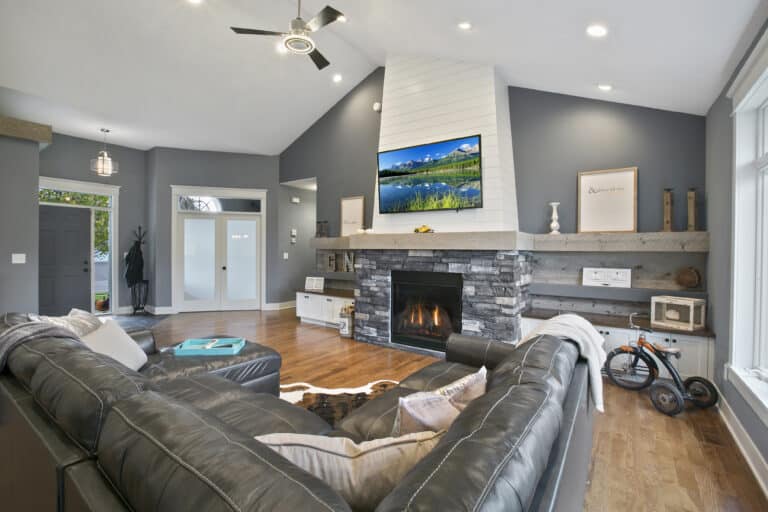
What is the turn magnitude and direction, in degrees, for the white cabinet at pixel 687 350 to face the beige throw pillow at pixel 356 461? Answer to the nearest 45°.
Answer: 0° — it already faces it

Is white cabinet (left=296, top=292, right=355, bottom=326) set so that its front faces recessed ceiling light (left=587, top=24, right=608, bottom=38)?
no

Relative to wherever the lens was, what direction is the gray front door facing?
facing the viewer

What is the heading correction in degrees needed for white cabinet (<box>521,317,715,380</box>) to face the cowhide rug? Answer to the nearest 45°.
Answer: approximately 45° to its right

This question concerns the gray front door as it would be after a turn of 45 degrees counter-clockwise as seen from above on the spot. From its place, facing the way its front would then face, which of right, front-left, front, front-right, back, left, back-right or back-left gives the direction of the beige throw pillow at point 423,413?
front-right

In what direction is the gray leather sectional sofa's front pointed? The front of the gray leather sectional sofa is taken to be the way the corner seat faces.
away from the camera

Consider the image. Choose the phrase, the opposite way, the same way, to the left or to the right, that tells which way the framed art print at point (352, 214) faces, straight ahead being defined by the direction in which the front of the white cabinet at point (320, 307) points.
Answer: the same way

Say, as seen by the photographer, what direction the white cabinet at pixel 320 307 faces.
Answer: facing the viewer and to the left of the viewer

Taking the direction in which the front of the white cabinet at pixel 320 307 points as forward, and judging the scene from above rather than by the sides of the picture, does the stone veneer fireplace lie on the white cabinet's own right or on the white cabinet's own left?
on the white cabinet's own left

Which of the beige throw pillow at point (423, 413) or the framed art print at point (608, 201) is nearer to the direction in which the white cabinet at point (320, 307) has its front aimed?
the beige throw pillow

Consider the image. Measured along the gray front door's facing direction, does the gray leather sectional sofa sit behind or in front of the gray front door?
in front

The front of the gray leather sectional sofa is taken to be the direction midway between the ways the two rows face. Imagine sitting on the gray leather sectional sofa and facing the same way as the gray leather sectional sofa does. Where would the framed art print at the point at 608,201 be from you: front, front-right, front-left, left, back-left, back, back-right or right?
front-right

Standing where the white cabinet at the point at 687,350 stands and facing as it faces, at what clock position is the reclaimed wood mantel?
The reclaimed wood mantel is roughly at 3 o'clock from the white cabinet.

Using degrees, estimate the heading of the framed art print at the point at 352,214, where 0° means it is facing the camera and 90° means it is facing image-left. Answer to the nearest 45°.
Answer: approximately 45°

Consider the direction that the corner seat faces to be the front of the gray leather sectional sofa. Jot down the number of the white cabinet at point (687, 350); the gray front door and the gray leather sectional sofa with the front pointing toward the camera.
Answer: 2

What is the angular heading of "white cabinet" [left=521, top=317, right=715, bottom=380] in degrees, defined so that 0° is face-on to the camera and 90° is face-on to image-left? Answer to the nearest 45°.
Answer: approximately 0°

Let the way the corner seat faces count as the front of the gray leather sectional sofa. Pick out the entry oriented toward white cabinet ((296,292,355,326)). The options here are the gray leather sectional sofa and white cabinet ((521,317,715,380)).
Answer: the gray leather sectional sofa

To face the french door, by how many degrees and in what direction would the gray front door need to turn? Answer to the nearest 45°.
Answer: approximately 90° to its left
